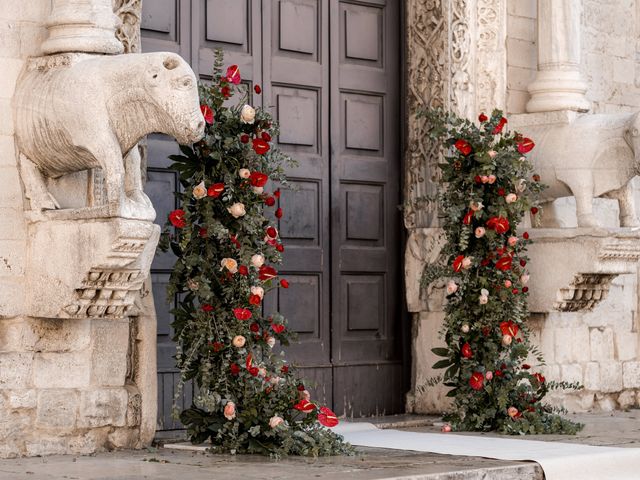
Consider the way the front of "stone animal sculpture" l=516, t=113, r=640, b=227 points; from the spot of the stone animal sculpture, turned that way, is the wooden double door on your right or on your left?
on your right

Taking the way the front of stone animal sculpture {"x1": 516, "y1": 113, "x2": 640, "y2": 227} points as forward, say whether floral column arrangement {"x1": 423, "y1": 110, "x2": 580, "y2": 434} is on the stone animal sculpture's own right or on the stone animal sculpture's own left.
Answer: on the stone animal sculpture's own right

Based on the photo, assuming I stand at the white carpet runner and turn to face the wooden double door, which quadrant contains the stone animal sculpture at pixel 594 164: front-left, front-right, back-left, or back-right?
front-right

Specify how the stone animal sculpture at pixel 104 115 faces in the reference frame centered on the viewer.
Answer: facing the viewer and to the right of the viewer

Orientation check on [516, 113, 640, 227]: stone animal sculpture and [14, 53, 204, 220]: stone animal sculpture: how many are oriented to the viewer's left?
0

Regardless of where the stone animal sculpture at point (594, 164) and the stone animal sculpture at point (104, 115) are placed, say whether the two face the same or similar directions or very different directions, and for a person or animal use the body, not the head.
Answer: same or similar directions
